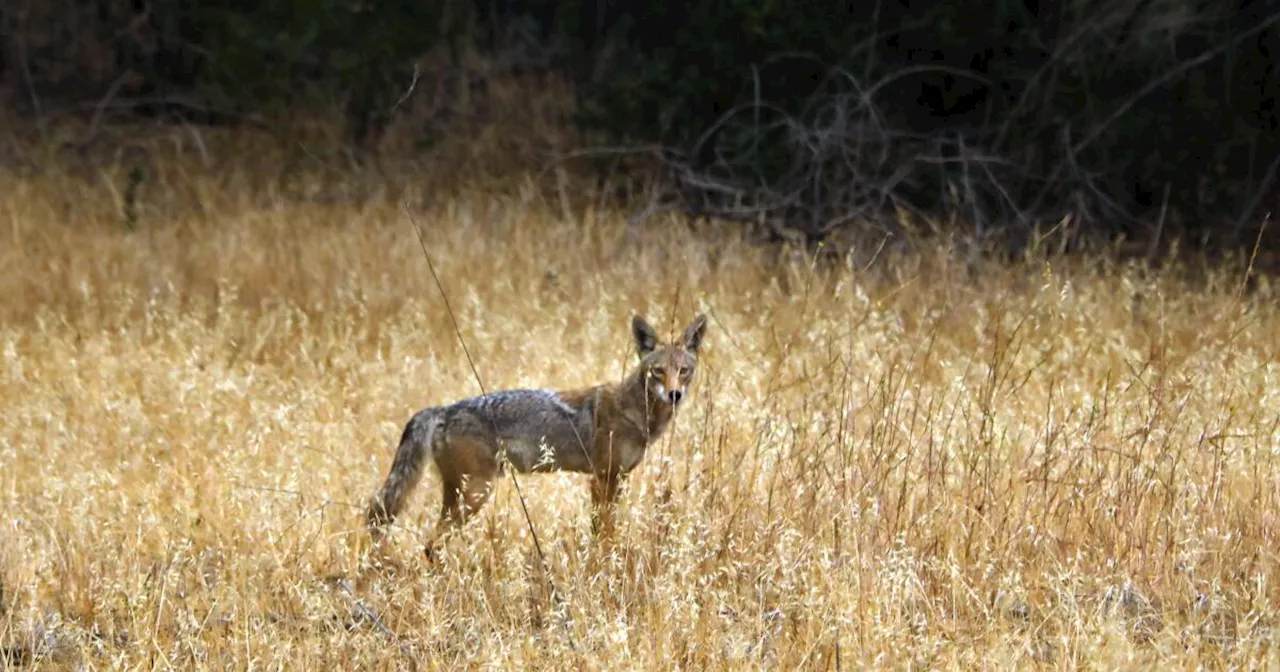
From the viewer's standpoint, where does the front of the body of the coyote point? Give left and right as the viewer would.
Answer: facing to the right of the viewer
